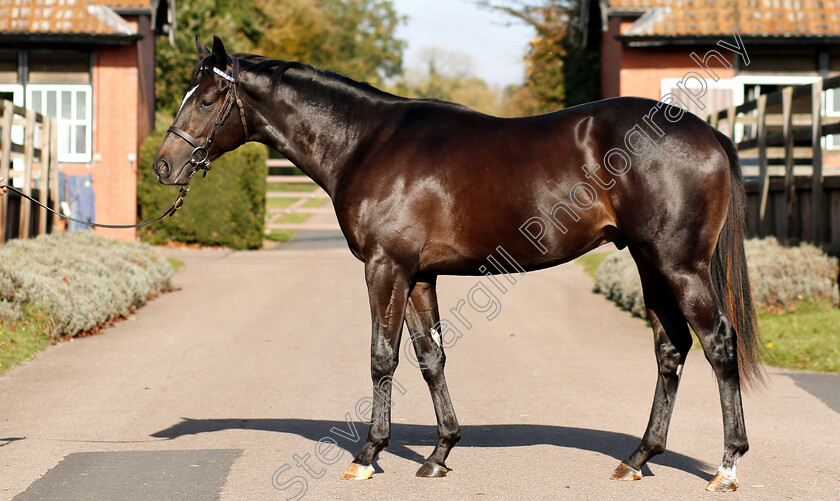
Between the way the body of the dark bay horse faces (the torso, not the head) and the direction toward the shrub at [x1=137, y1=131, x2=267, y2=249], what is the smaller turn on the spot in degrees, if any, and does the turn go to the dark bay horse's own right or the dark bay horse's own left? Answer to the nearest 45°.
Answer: approximately 90° to the dark bay horse's own right

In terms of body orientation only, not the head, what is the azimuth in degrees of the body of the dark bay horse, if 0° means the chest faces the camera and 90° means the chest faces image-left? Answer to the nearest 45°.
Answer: approximately 90°

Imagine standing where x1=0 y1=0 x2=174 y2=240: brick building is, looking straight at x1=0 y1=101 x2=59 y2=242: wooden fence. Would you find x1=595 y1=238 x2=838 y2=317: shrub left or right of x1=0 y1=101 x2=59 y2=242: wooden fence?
left

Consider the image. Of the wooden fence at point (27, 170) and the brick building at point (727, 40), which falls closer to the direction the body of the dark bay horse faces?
the wooden fence

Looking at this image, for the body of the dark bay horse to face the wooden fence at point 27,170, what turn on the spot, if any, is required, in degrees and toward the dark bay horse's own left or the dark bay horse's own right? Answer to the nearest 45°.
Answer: approximately 45° to the dark bay horse's own right

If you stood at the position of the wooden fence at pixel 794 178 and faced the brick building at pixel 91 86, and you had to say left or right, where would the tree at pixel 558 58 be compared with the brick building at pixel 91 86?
right

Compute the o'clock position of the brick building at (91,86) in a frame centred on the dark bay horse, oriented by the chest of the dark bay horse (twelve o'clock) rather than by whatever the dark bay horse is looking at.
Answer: The brick building is roughly at 2 o'clock from the dark bay horse.

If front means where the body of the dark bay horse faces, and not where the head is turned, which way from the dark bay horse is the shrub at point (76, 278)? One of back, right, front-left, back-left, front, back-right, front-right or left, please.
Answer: front-right

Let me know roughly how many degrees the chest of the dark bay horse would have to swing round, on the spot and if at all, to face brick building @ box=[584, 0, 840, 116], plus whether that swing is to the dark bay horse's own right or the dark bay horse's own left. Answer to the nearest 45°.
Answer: approximately 90° to the dark bay horse's own right

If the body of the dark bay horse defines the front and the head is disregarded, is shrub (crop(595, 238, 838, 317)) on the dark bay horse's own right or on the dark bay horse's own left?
on the dark bay horse's own right

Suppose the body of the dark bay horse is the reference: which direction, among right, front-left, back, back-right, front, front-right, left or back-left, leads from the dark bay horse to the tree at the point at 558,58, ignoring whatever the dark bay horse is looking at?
right

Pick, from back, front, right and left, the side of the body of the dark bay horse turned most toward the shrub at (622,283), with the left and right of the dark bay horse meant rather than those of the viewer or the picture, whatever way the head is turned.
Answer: right

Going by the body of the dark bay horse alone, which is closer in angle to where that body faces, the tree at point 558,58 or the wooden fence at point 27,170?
the wooden fence
